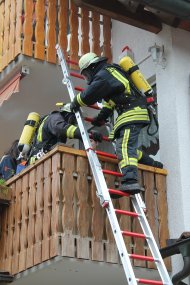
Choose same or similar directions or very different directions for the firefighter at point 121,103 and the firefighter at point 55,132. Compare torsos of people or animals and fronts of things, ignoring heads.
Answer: very different directions

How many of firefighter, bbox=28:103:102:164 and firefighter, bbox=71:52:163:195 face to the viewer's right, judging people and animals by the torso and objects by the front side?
1

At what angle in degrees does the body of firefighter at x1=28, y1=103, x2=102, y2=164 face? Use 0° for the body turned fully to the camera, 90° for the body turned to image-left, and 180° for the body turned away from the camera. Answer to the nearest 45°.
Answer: approximately 270°

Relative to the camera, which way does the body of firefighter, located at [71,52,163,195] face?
to the viewer's left

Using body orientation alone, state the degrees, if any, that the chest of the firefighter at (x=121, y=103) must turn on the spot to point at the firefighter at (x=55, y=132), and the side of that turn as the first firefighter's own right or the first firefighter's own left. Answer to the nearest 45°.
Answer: approximately 45° to the first firefighter's own right

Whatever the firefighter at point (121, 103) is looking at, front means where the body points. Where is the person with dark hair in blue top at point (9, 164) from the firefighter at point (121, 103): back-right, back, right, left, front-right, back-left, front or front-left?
front-right
